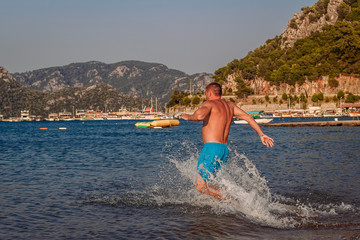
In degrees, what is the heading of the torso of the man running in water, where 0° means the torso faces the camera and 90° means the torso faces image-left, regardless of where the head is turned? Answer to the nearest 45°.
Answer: approximately 135°
